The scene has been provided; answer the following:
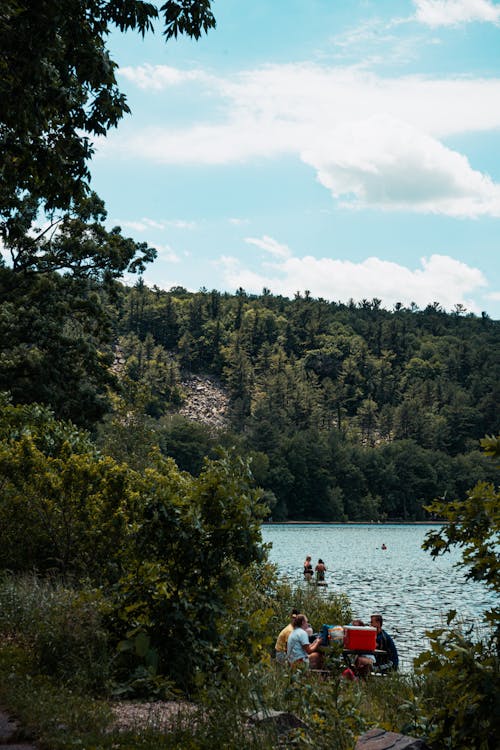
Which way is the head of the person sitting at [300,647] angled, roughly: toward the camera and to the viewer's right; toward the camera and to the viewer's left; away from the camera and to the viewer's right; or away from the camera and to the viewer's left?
away from the camera and to the viewer's right

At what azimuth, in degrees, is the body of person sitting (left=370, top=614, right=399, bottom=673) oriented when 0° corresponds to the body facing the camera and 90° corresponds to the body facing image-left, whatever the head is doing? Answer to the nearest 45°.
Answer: approximately 90°

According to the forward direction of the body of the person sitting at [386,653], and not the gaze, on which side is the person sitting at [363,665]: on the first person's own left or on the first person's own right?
on the first person's own left
